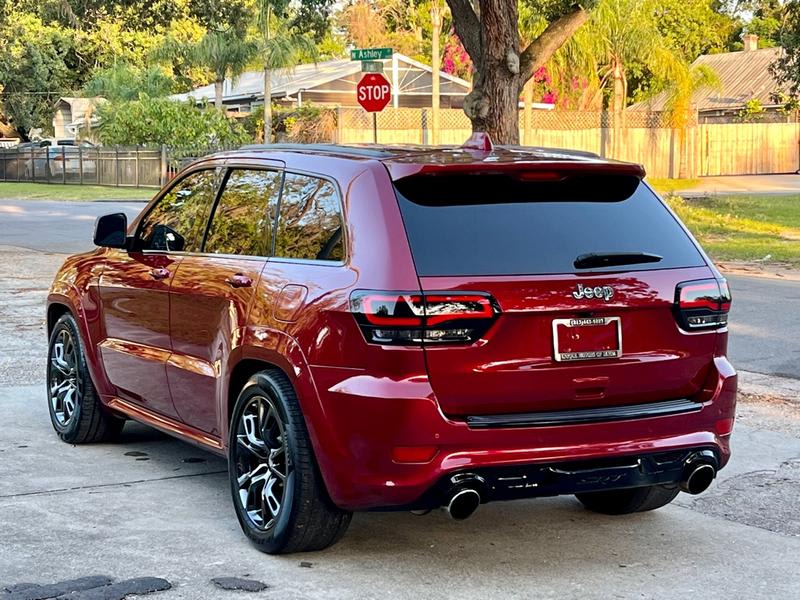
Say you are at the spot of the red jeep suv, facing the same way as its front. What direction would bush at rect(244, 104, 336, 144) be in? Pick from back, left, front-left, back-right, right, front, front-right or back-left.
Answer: front-right

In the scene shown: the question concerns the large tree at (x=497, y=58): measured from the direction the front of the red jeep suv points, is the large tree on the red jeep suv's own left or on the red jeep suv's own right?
on the red jeep suv's own right

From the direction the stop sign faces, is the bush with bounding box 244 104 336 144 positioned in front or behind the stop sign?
behind

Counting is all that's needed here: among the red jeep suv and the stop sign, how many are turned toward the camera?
1

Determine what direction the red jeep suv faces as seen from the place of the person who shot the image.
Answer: facing away from the viewer and to the left of the viewer

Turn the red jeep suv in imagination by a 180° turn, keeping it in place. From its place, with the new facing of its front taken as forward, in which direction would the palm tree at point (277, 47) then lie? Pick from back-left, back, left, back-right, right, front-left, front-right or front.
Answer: back-left

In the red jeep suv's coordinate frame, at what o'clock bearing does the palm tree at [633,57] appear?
The palm tree is roughly at 2 o'clock from the red jeep suv.

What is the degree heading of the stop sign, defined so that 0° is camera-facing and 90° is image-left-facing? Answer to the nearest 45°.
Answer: approximately 0°

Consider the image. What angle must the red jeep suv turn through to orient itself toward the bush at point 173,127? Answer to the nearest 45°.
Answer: approximately 45° to its right

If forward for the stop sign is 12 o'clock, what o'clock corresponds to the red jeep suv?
The red jeep suv is roughly at 12 o'clock from the stop sign.

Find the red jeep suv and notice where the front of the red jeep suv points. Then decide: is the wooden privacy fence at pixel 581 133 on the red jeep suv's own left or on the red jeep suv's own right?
on the red jeep suv's own right
